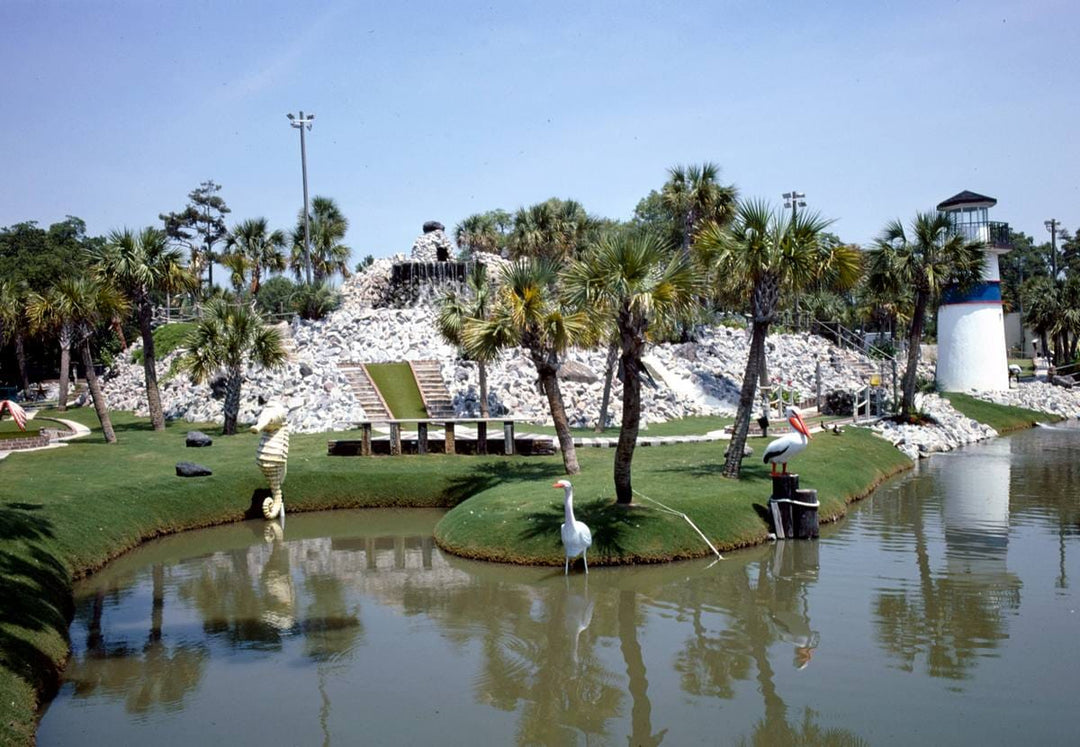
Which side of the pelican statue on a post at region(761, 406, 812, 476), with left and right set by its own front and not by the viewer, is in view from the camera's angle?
right

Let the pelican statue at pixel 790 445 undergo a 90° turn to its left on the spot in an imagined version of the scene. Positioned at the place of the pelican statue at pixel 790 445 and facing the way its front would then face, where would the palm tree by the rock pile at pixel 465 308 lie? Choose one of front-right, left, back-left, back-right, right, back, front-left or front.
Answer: front-left

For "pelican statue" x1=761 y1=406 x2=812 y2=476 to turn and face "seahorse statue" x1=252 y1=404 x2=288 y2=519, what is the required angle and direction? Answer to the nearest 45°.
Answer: approximately 180°

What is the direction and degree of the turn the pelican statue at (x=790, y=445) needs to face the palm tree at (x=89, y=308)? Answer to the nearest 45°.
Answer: approximately 180°

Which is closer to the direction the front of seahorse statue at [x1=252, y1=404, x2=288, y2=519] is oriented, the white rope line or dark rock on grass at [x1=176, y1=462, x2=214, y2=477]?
the dark rock on grass

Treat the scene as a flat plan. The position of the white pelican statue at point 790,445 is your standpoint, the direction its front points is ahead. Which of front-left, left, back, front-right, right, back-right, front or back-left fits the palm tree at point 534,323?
back

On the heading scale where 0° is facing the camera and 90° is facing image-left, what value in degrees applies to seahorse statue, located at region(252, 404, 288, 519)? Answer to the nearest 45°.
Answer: approximately 90°

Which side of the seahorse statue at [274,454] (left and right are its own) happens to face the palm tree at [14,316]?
right

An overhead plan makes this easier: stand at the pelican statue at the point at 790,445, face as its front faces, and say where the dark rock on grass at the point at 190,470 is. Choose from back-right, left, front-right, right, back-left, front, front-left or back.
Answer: back
